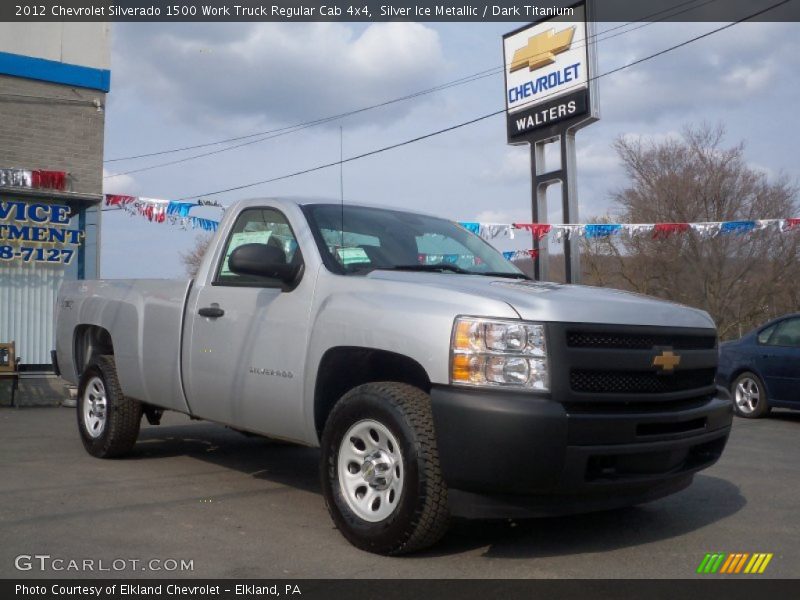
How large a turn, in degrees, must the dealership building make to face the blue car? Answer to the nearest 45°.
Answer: approximately 45° to its left

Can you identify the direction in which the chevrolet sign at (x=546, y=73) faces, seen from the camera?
facing the viewer and to the left of the viewer

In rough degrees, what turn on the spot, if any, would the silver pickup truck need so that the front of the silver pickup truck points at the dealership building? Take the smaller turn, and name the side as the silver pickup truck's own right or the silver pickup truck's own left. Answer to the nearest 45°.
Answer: approximately 180°

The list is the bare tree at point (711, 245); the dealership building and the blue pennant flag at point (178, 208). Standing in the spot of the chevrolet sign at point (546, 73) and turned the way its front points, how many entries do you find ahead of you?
2

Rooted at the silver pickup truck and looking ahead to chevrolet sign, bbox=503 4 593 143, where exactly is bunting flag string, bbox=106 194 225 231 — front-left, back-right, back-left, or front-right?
front-left

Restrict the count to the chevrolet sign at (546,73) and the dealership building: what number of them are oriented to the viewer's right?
0

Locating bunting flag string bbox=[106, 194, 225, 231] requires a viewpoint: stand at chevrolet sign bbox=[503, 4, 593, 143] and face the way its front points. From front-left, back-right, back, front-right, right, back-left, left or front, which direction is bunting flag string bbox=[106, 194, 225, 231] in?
front

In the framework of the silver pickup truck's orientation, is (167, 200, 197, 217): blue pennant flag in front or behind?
behind

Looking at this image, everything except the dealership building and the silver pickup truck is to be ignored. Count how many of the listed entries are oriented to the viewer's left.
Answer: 0

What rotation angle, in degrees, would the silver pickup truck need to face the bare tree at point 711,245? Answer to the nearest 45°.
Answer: approximately 90° to its left

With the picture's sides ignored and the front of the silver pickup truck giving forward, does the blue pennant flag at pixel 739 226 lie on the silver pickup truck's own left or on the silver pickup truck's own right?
on the silver pickup truck's own left

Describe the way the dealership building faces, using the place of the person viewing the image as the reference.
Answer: facing the viewer

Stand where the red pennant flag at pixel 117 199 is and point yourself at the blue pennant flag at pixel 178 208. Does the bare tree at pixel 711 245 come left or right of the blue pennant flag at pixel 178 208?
left

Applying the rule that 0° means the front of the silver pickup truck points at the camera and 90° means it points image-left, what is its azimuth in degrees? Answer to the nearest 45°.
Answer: approximately 315°

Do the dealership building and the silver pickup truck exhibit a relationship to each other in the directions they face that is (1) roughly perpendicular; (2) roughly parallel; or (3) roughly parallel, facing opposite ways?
roughly parallel

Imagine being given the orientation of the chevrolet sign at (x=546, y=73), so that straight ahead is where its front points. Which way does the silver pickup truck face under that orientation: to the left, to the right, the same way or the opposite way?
to the left

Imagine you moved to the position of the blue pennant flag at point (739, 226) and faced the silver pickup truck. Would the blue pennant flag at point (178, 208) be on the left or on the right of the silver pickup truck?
right
